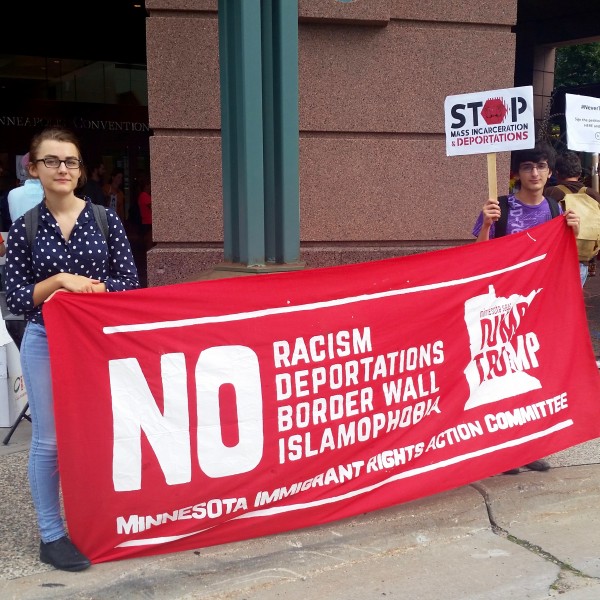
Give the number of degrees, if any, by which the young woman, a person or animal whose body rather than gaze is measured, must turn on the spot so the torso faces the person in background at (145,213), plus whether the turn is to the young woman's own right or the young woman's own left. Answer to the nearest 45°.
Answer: approximately 180°

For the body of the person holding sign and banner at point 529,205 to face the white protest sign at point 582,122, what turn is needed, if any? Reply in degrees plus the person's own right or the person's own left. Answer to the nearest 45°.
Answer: approximately 180°

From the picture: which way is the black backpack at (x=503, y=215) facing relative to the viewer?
away from the camera

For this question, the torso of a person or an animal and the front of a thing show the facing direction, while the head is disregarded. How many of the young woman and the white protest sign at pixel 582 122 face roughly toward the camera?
2

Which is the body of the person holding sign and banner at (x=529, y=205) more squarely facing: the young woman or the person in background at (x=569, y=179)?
the young woman

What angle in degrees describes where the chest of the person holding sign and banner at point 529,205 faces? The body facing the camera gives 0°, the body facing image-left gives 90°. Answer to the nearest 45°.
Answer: approximately 0°

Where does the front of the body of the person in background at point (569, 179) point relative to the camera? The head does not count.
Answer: away from the camera

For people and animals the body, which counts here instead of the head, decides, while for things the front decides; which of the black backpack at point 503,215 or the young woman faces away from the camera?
the black backpack

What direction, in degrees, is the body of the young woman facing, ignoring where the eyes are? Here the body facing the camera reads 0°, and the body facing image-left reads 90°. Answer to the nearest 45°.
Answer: approximately 0°
